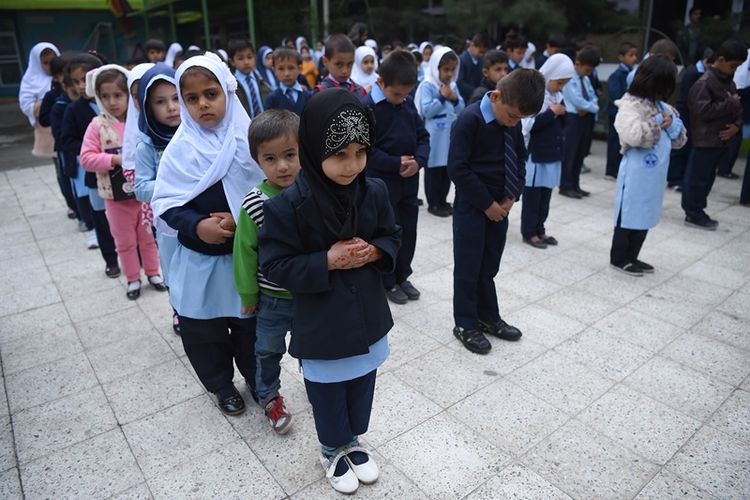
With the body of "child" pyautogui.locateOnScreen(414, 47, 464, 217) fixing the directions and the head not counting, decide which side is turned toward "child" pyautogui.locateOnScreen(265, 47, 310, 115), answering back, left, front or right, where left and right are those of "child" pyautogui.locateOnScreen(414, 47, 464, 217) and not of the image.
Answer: right

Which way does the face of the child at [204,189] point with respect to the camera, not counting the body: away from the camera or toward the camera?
toward the camera

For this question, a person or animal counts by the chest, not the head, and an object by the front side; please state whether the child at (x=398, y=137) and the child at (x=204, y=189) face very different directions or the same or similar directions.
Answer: same or similar directions

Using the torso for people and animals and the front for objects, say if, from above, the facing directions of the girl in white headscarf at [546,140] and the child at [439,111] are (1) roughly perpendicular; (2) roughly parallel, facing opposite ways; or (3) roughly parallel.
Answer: roughly parallel

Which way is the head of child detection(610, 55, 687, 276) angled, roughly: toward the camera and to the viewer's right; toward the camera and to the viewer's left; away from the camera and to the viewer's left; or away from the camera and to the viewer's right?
away from the camera and to the viewer's right

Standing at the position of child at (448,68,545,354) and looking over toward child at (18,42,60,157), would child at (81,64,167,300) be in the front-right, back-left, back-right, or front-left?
front-left

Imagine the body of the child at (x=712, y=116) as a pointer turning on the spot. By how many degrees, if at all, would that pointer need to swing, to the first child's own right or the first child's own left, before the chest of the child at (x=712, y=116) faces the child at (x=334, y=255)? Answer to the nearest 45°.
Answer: approximately 45° to the first child's own right

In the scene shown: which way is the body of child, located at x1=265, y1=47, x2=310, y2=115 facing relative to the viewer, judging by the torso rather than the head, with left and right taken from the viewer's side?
facing the viewer

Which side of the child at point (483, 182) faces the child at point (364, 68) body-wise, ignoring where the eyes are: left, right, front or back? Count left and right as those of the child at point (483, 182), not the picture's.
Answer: back

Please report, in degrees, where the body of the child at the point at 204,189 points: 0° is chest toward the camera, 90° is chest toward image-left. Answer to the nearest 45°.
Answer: approximately 315°

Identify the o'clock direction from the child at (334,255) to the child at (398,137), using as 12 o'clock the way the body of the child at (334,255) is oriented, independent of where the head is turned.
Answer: the child at (398,137) is roughly at 8 o'clock from the child at (334,255).

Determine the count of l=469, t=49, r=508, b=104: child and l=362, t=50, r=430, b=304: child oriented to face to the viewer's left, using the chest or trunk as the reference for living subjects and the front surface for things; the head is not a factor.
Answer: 0

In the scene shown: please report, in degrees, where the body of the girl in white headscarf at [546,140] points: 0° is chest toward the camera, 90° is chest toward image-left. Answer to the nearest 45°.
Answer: approximately 315°

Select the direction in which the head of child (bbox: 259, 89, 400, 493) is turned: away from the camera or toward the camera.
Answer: toward the camera
